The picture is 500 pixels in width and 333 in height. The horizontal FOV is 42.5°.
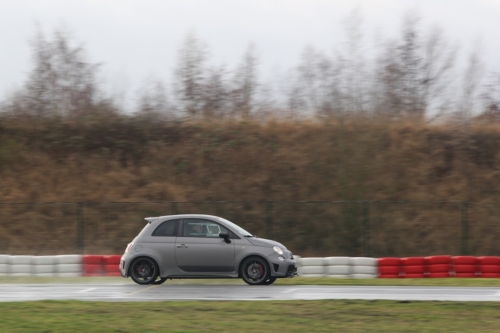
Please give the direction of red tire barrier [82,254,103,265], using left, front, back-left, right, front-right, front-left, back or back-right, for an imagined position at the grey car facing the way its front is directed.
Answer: back-left

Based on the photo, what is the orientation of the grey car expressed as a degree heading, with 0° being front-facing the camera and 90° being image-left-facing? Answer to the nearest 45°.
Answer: approximately 270°

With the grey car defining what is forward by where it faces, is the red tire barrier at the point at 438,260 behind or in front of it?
in front

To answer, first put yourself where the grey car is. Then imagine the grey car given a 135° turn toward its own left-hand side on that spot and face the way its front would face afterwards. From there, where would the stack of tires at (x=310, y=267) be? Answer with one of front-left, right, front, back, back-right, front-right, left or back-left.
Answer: right

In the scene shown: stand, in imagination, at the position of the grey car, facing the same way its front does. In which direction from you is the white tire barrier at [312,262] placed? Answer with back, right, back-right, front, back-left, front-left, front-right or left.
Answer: front-left

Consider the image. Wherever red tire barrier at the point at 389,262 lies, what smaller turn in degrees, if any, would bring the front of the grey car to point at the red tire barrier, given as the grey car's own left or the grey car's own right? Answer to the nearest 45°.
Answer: approximately 45° to the grey car's own left

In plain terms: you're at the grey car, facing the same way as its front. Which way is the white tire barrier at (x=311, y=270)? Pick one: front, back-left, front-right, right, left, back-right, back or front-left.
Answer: front-left

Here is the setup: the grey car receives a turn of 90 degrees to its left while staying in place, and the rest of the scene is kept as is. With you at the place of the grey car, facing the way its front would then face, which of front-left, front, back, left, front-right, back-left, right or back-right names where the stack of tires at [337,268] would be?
front-right

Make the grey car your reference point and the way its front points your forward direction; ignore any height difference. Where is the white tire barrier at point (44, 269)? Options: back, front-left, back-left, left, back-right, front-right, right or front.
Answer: back-left

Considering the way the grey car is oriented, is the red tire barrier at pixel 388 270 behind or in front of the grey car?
in front

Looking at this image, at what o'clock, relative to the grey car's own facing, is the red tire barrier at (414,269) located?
The red tire barrier is roughly at 11 o'clock from the grey car.
